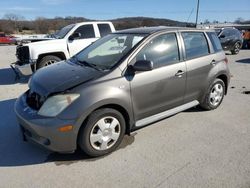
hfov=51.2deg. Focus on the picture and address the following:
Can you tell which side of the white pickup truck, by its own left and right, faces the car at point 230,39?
back

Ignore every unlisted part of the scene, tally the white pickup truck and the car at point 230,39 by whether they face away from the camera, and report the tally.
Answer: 0

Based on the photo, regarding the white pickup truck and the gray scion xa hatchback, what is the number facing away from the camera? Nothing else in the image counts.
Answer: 0

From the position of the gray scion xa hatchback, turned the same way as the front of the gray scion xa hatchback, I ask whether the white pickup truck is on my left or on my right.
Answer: on my right

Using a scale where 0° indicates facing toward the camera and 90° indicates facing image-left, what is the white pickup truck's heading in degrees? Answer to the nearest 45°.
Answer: approximately 45°

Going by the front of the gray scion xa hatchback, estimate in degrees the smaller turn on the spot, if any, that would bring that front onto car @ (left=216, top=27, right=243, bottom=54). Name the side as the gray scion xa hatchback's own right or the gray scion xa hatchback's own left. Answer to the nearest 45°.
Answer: approximately 180°

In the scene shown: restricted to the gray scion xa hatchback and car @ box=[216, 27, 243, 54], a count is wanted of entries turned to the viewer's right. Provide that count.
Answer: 0

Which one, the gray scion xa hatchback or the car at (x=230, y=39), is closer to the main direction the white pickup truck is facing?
the gray scion xa hatchback
